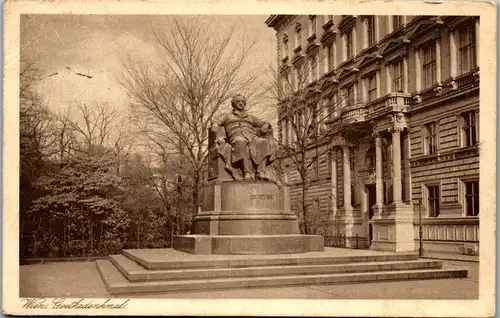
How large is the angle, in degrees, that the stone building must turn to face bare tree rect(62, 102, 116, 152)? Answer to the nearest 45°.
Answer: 0° — it already faces it

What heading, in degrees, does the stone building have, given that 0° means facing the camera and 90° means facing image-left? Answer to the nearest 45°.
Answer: approximately 45°
